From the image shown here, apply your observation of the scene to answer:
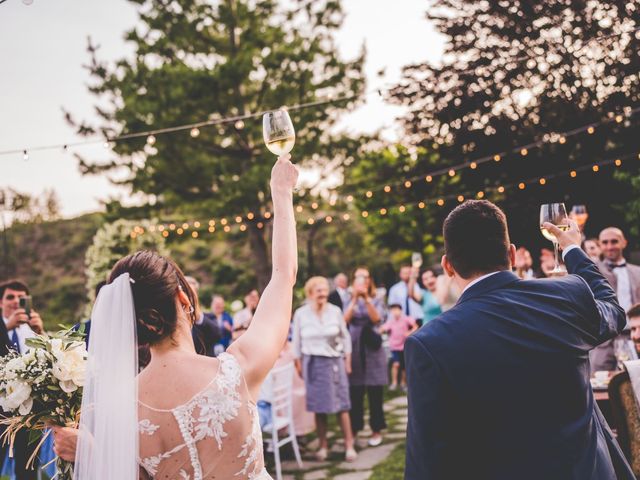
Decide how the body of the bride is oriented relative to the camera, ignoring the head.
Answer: away from the camera

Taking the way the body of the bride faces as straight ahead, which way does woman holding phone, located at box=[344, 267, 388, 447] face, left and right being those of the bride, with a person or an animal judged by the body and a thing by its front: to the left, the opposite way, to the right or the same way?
the opposite way

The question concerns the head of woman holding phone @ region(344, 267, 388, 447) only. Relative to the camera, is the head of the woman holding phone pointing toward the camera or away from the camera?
toward the camera

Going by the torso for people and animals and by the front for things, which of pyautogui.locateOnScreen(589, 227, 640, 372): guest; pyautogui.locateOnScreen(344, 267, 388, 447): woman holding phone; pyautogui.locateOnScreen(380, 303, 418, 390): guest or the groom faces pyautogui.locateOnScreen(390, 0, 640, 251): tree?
the groom

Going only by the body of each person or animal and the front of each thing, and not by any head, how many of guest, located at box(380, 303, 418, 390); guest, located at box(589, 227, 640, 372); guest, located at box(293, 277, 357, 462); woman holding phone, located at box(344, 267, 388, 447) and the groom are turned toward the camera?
4

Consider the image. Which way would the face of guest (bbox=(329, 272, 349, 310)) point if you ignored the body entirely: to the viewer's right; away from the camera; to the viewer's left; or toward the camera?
toward the camera

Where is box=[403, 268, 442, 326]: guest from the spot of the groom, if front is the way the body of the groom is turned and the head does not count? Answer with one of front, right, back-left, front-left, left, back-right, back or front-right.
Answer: front

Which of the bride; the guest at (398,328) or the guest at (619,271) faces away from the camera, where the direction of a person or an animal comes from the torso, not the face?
the bride

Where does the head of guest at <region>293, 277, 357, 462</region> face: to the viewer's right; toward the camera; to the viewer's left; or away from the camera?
toward the camera

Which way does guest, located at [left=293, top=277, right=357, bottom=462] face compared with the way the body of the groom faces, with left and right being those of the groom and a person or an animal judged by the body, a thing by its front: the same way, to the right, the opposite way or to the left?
the opposite way

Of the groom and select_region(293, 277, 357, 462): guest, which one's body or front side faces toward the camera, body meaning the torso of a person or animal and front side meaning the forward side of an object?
the guest

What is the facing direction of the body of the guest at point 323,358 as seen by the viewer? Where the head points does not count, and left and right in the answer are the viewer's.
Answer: facing the viewer

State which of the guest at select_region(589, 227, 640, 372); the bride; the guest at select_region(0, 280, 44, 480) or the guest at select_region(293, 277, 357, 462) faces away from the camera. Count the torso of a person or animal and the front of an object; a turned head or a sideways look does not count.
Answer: the bride

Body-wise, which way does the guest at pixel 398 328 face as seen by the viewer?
toward the camera

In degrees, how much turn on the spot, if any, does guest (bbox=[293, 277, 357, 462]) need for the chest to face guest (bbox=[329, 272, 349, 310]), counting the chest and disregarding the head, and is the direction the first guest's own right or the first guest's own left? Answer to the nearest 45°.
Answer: approximately 180°

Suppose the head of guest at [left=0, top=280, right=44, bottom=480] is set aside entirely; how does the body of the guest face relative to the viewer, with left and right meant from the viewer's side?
facing the viewer and to the right of the viewer

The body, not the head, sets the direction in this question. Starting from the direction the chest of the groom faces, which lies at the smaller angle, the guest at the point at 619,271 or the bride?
the guest

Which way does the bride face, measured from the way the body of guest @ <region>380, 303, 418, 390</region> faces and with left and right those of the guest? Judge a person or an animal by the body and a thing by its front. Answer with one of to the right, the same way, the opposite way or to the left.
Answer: the opposite way

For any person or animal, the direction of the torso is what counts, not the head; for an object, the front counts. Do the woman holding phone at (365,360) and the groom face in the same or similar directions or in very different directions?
very different directions
